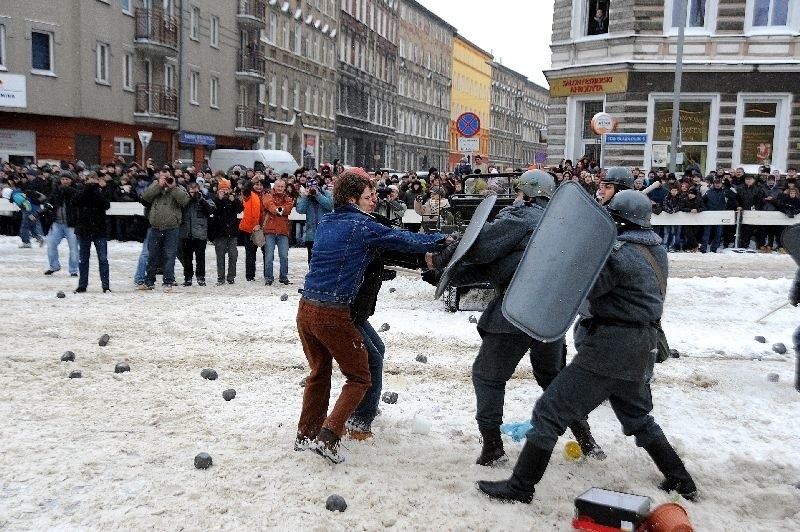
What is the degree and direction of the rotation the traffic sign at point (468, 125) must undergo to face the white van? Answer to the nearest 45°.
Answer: approximately 135° to its right

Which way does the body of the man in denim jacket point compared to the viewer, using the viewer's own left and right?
facing away from the viewer and to the right of the viewer

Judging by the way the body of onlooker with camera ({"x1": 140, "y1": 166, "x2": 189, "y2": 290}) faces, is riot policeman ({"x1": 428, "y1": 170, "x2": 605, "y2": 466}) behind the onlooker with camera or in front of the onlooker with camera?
in front

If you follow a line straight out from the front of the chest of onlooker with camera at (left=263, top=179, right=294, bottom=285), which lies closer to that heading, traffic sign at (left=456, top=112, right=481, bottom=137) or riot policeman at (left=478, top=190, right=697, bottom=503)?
the riot policeman

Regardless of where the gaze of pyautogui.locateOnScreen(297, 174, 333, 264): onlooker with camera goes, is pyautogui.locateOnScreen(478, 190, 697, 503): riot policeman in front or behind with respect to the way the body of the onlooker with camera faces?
in front

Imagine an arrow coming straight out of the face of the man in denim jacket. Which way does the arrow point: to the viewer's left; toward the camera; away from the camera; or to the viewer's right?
to the viewer's right

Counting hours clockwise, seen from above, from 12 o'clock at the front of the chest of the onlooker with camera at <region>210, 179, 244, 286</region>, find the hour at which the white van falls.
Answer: The white van is roughly at 6 o'clock from the onlooker with camera.

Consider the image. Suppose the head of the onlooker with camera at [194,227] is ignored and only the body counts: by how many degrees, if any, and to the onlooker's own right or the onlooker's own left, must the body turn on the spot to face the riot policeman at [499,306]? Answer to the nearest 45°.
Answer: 0° — they already face them

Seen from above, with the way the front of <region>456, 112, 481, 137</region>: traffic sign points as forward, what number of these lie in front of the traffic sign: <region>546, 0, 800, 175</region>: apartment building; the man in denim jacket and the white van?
1

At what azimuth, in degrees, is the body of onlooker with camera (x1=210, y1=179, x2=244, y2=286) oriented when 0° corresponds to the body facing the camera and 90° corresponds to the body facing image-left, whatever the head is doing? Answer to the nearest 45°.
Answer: approximately 0°

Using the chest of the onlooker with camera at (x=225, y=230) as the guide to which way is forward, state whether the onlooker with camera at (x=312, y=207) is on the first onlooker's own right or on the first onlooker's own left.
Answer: on the first onlooker's own left

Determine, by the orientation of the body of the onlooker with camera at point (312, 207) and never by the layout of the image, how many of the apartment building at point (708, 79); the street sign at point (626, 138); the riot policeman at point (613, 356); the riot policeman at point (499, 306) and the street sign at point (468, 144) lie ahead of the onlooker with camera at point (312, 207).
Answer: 2

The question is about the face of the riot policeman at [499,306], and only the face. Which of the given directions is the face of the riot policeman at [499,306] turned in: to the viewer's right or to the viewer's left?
to the viewer's left

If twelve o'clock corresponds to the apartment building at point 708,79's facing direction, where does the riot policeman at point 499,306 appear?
The riot policeman is roughly at 12 o'clock from the apartment building.

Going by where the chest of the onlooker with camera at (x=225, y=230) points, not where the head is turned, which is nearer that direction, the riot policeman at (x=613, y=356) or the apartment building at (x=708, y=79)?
the riot policeman

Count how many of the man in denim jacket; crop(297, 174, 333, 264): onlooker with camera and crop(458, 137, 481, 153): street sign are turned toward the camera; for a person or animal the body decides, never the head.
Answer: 2
